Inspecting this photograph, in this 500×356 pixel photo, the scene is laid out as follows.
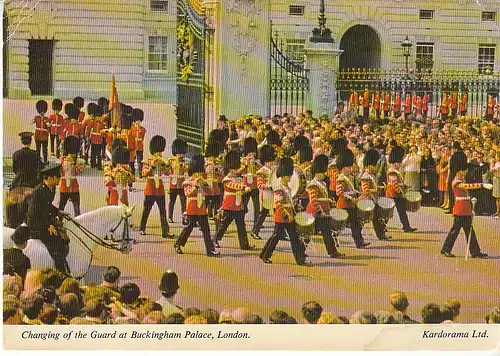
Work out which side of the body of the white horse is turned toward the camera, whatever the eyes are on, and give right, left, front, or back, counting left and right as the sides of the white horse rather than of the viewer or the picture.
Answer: right

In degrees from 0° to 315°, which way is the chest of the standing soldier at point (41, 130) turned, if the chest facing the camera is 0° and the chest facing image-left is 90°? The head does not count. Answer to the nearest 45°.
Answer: approximately 0°
